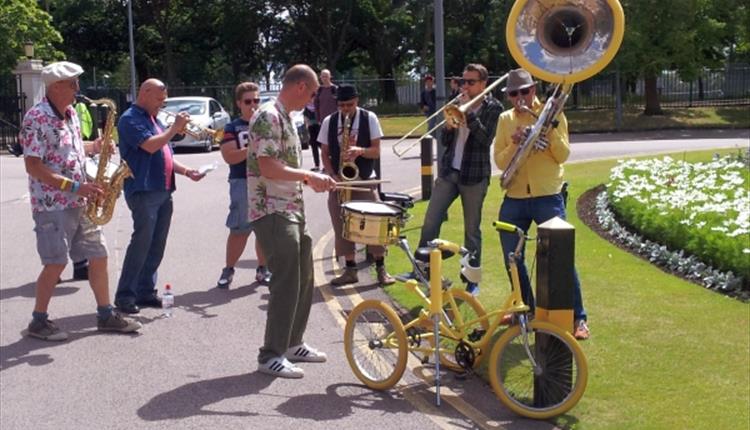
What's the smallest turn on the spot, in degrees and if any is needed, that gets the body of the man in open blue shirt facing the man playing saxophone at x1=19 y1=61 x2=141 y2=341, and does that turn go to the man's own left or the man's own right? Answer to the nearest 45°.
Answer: approximately 135° to the man's own right

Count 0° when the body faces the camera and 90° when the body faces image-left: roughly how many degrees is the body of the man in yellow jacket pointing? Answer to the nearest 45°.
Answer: approximately 0°

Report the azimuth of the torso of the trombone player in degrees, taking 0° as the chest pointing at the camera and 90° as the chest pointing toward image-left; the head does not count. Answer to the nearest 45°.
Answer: approximately 45°

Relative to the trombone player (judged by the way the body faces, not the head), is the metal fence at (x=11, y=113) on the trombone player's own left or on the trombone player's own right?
on the trombone player's own right

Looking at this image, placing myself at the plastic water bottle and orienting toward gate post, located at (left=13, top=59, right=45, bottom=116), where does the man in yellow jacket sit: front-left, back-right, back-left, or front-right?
back-right

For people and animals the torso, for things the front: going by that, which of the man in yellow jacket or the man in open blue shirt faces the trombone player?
the man in open blue shirt

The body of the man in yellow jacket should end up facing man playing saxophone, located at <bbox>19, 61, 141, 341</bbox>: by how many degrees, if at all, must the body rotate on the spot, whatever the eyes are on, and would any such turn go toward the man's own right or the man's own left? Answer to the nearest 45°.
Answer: approximately 90° to the man's own right

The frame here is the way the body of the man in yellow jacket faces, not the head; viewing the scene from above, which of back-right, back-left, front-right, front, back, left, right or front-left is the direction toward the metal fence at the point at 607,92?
back

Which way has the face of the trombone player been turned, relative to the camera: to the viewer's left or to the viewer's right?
to the viewer's left

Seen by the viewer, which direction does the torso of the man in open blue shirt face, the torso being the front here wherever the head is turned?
to the viewer's right

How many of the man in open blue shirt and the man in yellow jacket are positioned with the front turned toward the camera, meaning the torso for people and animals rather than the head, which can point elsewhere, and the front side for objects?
1
